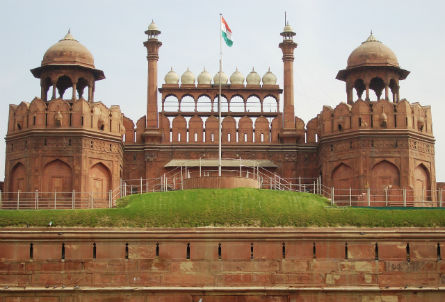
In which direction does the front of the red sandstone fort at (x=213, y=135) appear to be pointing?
toward the camera

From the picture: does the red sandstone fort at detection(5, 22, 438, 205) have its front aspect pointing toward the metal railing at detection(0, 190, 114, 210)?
no

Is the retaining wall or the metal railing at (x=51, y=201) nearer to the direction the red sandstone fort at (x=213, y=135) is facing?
the retaining wall

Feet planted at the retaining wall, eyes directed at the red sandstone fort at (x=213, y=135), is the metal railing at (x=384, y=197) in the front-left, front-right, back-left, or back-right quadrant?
front-right

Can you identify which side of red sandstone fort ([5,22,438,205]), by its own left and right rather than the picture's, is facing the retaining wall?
front

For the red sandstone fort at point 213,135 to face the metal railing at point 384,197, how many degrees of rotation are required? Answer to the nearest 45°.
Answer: approximately 90° to its left
